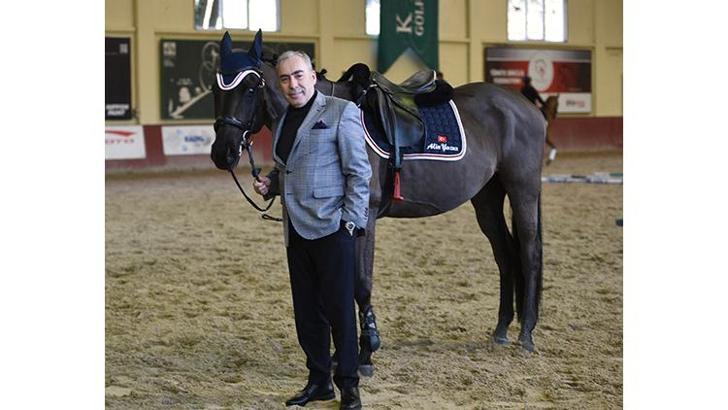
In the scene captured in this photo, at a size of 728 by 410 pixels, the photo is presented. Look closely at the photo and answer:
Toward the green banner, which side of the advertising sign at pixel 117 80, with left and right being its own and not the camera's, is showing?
left

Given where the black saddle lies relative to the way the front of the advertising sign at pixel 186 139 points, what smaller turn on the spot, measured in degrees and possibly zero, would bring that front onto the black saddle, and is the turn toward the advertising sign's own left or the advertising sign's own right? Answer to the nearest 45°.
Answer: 0° — it already faces it

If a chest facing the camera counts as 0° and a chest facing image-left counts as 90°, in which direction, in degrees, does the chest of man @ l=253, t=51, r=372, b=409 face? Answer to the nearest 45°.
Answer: approximately 45°

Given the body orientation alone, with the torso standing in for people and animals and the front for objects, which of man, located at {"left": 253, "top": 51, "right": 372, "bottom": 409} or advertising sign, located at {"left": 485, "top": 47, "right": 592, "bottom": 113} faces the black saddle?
the advertising sign

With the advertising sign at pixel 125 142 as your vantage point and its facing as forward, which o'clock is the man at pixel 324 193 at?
The man is roughly at 12 o'clock from the advertising sign.

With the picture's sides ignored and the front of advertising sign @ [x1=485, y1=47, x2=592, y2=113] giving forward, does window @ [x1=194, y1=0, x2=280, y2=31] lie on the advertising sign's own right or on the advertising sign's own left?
on the advertising sign's own right
